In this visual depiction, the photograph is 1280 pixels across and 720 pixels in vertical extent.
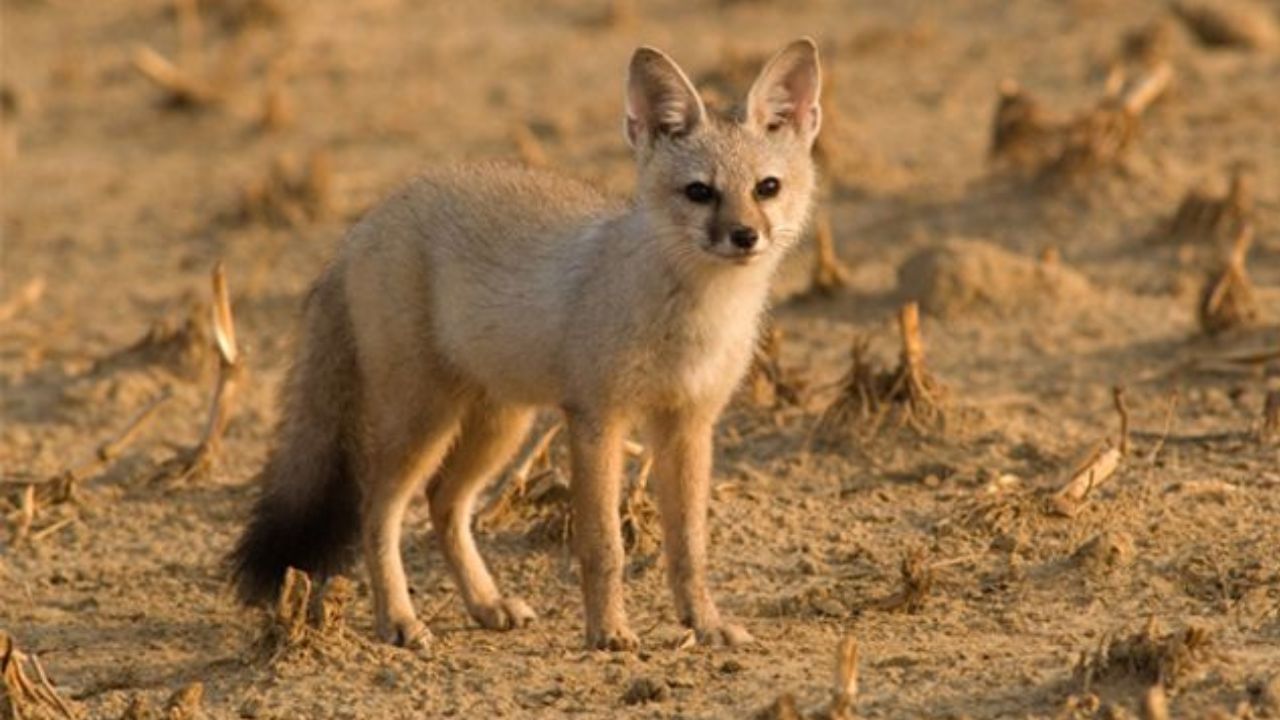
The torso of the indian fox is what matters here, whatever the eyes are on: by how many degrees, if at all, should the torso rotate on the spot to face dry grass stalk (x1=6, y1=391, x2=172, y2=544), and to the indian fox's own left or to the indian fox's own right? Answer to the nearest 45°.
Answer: approximately 180°

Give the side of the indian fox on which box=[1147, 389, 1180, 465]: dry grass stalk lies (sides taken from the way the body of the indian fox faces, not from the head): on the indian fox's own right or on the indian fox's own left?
on the indian fox's own left

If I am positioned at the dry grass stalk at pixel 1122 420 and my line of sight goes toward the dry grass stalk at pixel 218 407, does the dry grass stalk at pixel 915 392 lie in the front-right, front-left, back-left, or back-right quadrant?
front-right

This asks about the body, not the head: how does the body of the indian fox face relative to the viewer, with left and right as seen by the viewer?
facing the viewer and to the right of the viewer

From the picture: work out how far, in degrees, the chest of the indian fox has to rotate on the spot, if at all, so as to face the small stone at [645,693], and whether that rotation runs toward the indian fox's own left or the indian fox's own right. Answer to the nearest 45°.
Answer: approximately 45° to the indian fox's own right

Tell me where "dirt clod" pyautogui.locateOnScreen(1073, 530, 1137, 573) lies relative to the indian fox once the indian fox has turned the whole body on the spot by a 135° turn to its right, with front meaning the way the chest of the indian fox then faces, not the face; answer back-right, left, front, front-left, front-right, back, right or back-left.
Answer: back

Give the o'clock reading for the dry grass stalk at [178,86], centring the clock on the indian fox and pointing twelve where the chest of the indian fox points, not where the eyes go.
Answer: The dry grass stalk is roughly at 7 o'clock from the indian fox.

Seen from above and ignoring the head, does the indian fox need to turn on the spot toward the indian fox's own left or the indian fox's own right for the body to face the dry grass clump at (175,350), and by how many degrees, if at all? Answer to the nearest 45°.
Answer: approximately 180°

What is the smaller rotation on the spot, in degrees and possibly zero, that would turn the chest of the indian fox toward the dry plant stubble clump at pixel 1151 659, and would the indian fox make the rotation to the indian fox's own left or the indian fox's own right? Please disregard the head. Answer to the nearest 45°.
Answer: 0° — it already faces it

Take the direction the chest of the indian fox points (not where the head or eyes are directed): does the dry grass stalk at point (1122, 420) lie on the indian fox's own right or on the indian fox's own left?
on the indian fox's own left

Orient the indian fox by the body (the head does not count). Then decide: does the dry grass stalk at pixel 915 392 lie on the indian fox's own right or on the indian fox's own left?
on the indian fox's own left

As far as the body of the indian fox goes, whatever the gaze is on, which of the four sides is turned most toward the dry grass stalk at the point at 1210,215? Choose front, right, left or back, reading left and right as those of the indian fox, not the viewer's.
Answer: left

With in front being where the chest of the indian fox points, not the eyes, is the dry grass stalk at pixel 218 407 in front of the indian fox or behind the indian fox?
behind

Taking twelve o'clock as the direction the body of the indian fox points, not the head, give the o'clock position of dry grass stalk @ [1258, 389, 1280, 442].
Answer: The dry grass stalk is roughly at 10 o'clock from the indian fox.

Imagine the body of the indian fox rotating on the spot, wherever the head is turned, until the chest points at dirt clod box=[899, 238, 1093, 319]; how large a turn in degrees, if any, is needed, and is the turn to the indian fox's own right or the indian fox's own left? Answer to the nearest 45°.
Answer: approximately 90° to the indian fox's own left

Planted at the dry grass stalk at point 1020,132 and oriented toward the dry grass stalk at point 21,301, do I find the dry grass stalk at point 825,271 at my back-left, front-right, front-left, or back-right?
front-left
